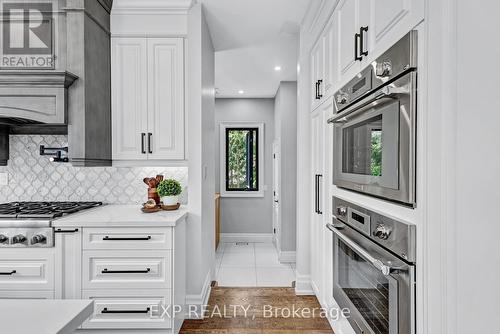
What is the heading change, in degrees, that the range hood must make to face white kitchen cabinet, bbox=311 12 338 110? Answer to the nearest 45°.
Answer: approximately 45° to its left

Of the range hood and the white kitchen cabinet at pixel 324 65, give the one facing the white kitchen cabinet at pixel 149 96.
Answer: the white kitchen cabinet at pixel 324 65

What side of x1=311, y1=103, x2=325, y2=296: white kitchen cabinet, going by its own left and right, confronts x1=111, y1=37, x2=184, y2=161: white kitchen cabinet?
front

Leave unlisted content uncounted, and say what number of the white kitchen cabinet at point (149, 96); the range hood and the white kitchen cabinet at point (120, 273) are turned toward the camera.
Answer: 3

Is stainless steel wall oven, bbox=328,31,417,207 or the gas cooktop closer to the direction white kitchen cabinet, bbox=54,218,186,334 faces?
the stainless steel wall oven

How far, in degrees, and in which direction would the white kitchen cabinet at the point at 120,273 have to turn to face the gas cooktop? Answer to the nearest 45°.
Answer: approximately 135° to its right

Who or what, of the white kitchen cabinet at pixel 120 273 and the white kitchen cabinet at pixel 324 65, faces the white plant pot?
the white kitchen cabinet at pixel 324 65

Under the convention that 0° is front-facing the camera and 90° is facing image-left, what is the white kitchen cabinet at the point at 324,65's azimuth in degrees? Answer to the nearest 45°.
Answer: approximately 90°

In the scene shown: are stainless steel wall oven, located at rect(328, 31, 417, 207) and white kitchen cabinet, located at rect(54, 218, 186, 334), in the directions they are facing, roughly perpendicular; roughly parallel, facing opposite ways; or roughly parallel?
roughly perpendicular

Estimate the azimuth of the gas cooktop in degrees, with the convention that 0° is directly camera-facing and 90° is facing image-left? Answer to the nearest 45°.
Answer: approximately 0°

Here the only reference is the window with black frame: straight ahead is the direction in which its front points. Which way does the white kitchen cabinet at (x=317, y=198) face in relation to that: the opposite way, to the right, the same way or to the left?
to the right
